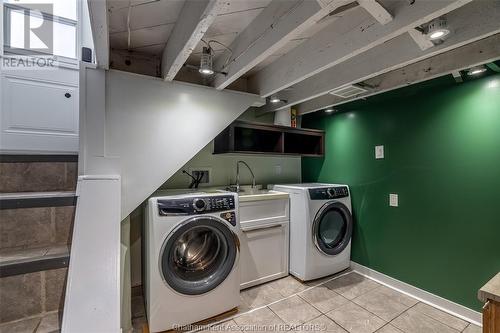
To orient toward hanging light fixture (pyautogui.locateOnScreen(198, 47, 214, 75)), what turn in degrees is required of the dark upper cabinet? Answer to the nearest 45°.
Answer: approximately 45° to its right

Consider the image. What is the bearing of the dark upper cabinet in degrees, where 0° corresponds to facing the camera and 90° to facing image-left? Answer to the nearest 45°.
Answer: approximately 315°

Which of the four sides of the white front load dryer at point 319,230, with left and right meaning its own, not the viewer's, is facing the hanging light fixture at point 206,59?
right

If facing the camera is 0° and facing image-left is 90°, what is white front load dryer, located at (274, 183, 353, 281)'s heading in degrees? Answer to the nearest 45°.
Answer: approximately 315°
